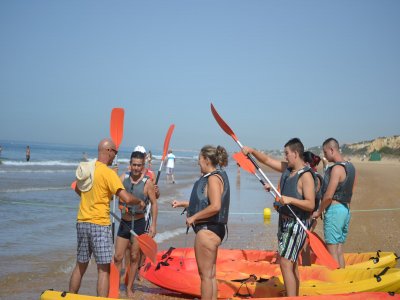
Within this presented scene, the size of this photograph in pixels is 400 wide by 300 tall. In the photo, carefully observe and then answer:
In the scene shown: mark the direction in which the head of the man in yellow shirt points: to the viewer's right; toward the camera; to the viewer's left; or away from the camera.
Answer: to the viewer's right

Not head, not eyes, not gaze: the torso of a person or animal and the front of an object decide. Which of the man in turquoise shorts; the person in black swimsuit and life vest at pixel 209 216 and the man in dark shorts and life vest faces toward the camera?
the man in dark shorts and life vest

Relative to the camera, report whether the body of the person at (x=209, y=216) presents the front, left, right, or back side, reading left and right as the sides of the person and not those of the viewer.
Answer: left

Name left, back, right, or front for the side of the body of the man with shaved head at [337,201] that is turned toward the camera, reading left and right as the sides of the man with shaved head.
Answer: left

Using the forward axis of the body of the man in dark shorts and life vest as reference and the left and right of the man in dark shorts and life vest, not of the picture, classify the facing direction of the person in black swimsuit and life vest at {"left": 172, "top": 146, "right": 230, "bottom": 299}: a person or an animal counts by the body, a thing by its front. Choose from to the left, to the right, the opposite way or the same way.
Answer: to the right

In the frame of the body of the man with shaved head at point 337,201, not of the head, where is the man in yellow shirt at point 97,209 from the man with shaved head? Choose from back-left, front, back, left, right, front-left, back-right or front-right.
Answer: front-left

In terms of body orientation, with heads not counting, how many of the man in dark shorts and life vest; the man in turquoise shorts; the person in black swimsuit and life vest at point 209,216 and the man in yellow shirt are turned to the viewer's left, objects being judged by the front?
2

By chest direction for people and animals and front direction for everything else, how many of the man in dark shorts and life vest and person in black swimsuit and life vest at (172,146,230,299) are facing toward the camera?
1
